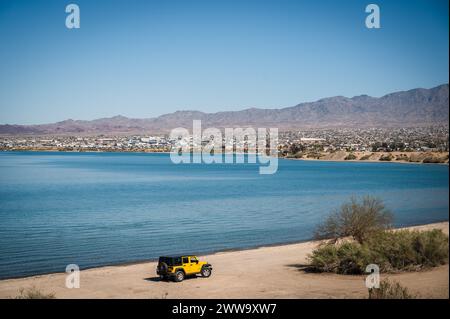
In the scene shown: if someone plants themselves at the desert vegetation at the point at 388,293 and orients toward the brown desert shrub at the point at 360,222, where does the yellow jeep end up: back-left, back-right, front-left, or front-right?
front-left

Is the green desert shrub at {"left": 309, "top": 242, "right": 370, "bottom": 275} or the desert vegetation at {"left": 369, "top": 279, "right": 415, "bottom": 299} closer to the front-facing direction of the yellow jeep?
the green desert shrub

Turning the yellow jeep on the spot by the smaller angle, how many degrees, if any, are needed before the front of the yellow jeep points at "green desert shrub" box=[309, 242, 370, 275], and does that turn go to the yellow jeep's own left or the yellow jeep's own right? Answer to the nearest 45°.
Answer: approximately 45° to the yellow jeep's own right

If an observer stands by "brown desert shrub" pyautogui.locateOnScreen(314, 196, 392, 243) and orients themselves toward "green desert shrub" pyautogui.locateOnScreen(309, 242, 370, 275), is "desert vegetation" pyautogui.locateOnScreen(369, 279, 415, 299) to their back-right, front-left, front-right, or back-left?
front-left

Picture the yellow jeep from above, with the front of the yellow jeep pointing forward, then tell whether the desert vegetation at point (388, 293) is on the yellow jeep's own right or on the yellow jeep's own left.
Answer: on the yellow jeep's own right

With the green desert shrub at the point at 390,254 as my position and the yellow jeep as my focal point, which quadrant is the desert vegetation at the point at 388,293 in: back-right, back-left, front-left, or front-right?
front-left

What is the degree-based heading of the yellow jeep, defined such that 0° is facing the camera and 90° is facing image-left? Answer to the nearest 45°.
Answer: approximately 225°

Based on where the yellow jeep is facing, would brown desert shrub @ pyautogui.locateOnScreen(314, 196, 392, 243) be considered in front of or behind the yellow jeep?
in front

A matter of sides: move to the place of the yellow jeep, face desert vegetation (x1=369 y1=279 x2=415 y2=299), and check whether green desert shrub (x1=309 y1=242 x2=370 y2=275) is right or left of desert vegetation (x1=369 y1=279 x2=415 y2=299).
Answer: left

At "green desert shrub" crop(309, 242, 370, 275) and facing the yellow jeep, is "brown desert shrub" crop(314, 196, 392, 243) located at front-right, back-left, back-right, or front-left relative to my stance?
back-right

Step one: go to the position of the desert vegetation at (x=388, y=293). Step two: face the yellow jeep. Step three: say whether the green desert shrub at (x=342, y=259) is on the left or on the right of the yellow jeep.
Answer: right
